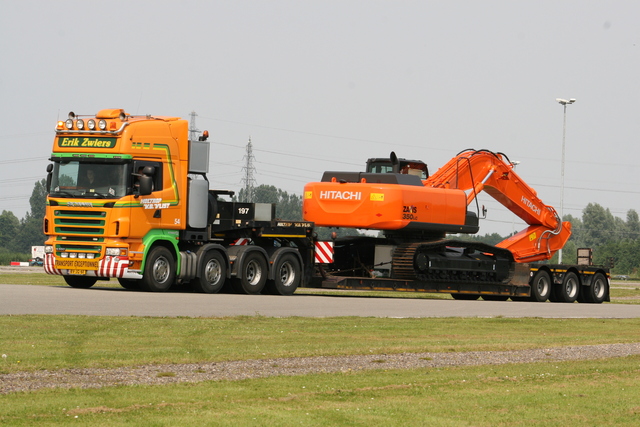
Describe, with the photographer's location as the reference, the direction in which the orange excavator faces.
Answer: facing away from the viewer and to the right of the viewer

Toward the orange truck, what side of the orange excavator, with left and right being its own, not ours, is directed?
back

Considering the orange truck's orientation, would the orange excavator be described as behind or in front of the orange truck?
behind

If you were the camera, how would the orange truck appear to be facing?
facing the viewer and to the left of the viewer

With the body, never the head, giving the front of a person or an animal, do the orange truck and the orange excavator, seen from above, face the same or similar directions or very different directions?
very different directions
